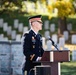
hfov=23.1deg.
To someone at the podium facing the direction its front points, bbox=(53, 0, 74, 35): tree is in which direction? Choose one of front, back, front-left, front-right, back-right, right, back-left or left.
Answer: back-left

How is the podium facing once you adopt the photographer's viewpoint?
facing the viewer and to the right of the viewer

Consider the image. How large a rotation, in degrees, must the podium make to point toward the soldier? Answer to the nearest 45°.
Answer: approximately 135° to its right
